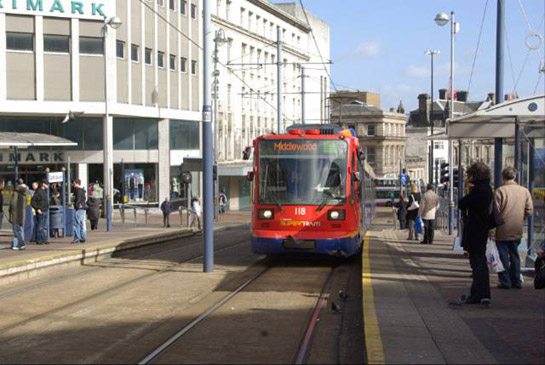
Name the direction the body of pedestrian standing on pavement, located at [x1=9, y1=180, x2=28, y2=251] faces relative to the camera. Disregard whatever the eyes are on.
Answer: to the viewer's right

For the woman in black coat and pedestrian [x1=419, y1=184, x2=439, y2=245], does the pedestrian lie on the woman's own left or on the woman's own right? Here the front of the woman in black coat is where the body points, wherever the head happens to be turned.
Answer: on the woman's own right

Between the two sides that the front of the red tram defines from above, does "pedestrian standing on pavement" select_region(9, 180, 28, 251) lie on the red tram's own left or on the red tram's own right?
on the red tram's own right

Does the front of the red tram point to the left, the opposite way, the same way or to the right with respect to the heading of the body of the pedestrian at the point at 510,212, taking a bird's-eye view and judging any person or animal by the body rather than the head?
the opposite way

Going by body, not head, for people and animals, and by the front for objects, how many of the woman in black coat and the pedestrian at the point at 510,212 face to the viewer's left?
1

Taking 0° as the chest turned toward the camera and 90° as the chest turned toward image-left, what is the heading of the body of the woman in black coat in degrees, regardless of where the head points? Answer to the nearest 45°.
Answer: approximately 90°

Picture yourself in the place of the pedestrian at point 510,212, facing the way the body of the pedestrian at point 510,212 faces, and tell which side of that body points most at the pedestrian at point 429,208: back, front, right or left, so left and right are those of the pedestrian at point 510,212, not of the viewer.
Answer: front
